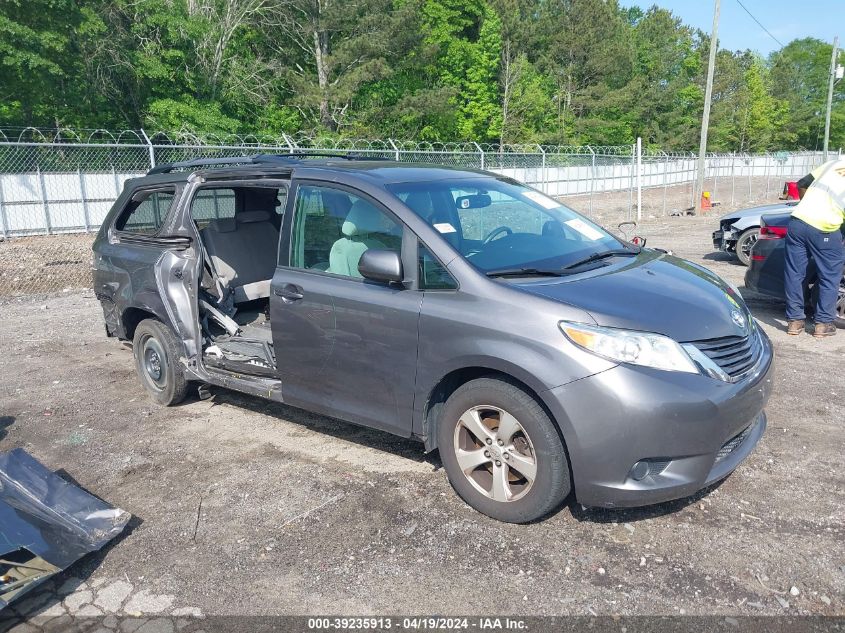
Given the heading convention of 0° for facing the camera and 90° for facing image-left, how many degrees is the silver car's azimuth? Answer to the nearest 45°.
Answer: approximately 45°

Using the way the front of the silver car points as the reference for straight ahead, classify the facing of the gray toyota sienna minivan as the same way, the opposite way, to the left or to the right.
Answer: to the left

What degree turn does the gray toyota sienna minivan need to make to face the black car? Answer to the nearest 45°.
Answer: approximately 90° to its left

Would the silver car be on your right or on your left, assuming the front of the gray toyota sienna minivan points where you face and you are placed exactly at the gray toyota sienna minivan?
on your left

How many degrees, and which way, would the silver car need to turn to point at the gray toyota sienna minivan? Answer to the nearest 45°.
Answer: approximately 45° to its left

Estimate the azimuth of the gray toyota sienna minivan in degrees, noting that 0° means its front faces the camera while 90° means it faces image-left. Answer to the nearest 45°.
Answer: approximately 315°
